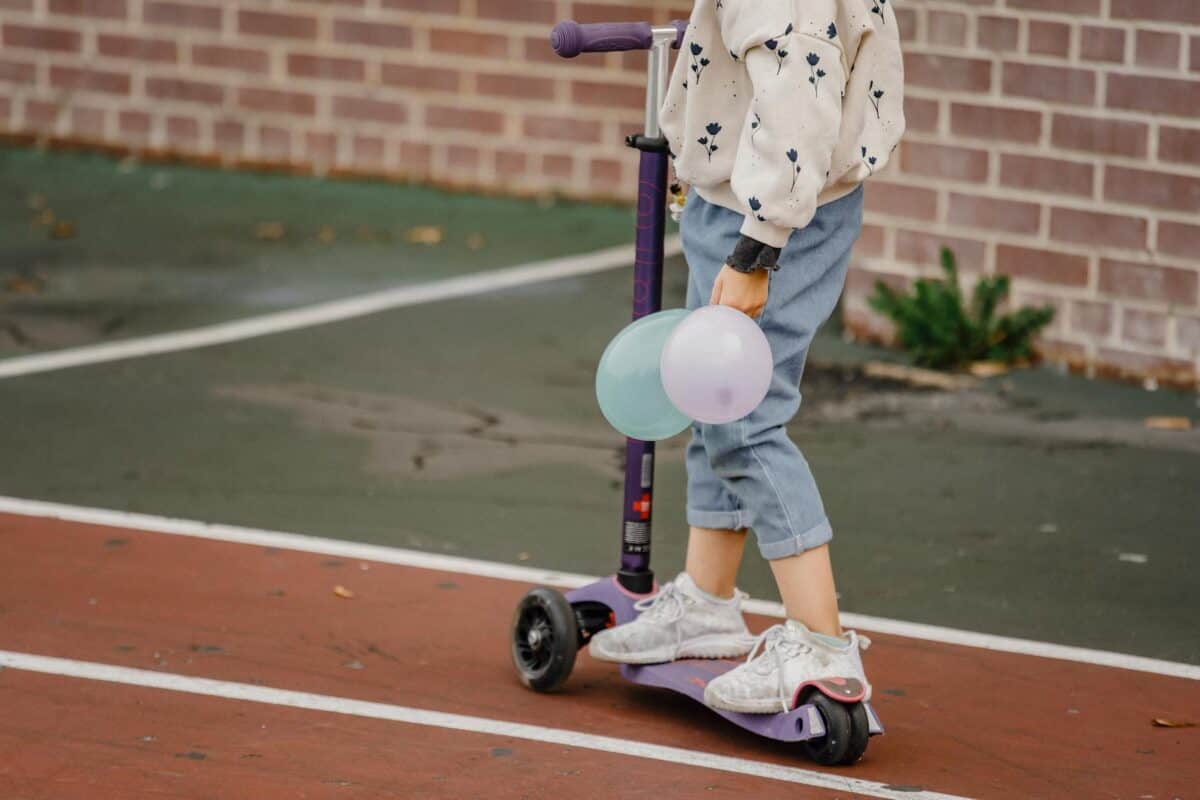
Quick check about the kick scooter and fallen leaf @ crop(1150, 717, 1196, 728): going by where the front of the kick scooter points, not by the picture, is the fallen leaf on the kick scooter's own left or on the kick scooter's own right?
on the kick scooter's own right

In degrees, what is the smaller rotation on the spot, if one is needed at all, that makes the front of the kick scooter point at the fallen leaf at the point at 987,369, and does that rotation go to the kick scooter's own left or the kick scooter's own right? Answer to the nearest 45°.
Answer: approximately 45° to the kick scooter's own right

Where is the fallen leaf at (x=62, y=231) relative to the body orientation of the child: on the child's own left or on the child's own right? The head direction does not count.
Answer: on the child's own right

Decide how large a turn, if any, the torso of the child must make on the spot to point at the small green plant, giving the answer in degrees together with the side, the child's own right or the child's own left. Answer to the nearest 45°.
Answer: approximately 90° to the child's own right

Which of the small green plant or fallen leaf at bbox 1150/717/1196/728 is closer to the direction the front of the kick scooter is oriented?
the small green plant

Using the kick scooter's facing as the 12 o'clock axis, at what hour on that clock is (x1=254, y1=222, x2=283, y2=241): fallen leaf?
The fallen leaf is roughly at 1 o'clock from the kick scooter.

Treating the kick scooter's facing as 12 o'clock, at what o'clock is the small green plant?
The small green plant is roughly at 2 o'clock from the kick scooter.

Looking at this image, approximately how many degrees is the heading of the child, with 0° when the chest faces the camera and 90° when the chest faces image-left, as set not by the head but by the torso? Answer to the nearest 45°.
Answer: approximately 90°

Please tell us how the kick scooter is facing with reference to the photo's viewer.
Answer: facing away from the viewer and to the left of the viewer
